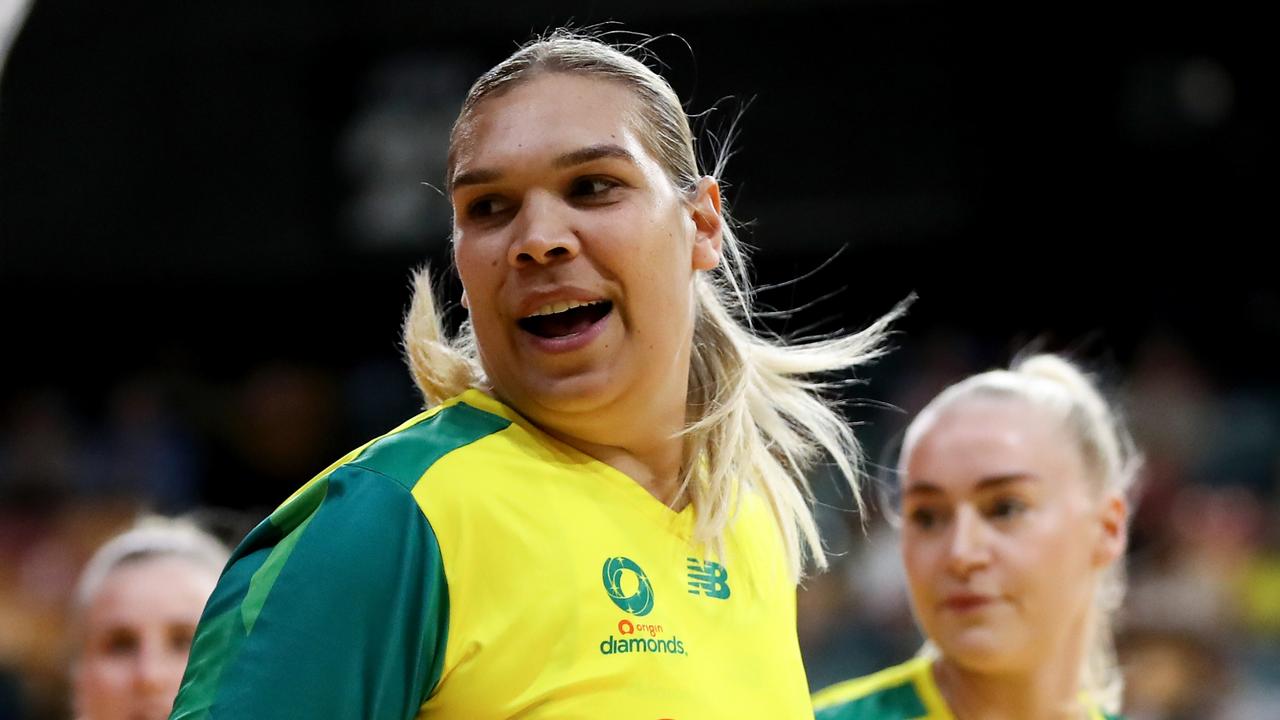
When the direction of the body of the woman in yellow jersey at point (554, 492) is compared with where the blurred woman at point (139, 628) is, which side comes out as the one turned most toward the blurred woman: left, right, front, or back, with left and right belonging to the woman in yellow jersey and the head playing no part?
back

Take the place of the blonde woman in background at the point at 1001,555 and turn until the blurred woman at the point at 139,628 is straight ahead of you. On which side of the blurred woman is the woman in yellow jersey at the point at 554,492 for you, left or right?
left

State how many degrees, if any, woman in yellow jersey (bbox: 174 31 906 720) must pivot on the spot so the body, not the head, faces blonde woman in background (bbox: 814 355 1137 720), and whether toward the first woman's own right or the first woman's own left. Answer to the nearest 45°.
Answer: approximately 90° to the first woman's own left

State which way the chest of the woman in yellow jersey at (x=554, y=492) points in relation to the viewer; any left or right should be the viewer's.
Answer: facing the viewer and to the right of the viewer

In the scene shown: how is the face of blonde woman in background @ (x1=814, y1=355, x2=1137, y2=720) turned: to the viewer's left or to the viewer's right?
to the viewer's left

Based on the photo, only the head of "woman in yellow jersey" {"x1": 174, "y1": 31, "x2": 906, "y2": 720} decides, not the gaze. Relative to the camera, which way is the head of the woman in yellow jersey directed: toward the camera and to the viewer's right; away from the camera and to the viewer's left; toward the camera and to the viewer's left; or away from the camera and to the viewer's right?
toward the camera and to the viewer's left
